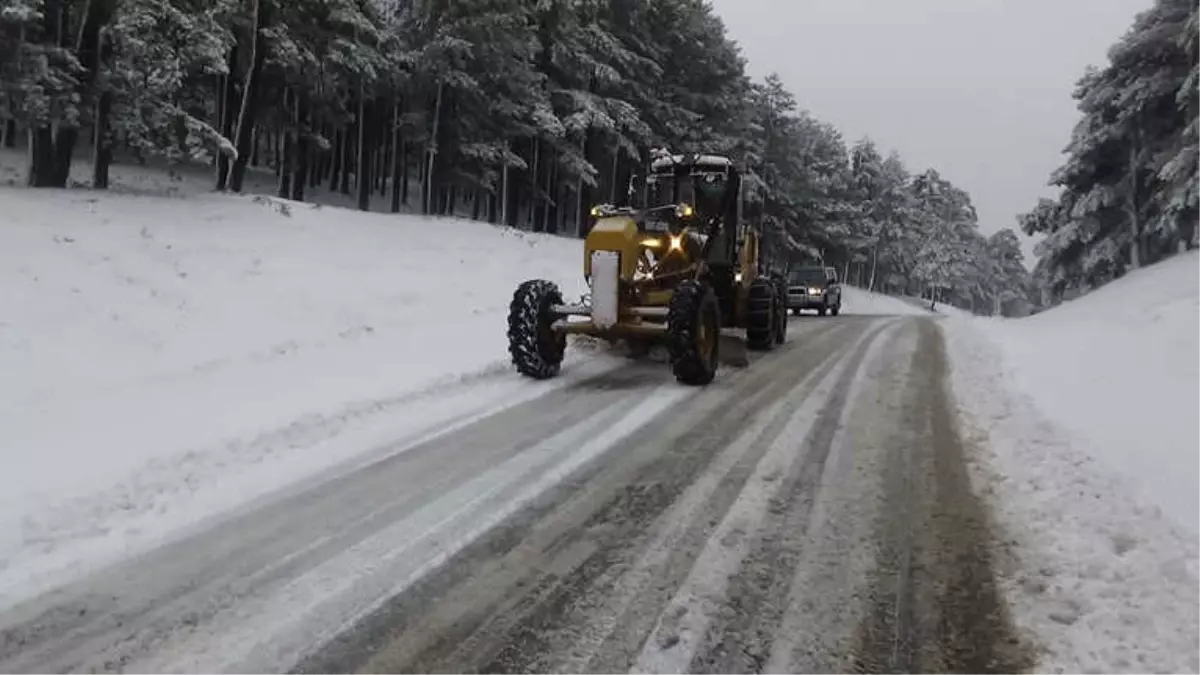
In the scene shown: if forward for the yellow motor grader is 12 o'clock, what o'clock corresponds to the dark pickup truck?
The dark pickup truck is roughly at 5 o'clock from the yellow motor grader.

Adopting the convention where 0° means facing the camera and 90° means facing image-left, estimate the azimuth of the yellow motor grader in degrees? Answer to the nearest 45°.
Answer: approximately 45°
